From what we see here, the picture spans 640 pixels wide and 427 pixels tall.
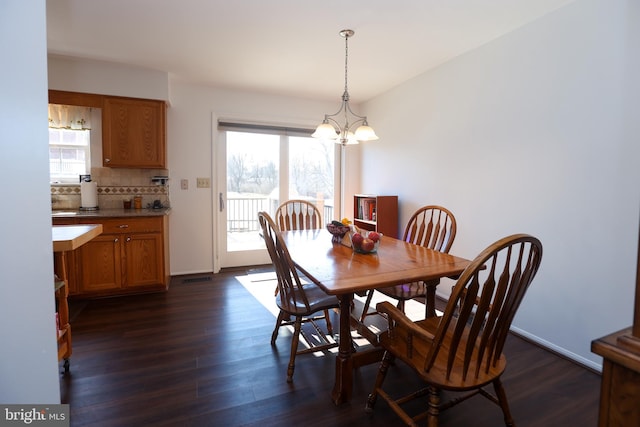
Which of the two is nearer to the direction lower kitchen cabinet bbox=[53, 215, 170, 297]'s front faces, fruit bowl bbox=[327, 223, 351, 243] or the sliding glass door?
the fruit bowl

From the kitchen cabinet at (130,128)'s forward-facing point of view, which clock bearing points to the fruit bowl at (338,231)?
The fruit bowl is roughly at 11 o'clock from the kitchen cabinet.

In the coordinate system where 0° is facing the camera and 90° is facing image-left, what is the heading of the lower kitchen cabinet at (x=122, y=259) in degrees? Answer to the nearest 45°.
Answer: approximately 0°

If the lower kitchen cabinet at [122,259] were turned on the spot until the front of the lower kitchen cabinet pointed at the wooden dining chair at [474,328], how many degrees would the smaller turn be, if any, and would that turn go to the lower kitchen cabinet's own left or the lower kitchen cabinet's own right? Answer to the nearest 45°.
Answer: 0° — it already faces it

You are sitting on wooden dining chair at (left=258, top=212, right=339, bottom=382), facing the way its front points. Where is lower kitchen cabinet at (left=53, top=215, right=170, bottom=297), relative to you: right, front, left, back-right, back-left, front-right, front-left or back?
back-left

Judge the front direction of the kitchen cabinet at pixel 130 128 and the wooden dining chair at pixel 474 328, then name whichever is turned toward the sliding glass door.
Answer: the wooden dining chair

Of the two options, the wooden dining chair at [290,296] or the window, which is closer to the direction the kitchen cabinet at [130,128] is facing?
the wooden dining chair

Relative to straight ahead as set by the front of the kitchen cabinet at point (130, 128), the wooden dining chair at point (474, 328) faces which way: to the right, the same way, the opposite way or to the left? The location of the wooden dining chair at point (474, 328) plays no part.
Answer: the opposite way

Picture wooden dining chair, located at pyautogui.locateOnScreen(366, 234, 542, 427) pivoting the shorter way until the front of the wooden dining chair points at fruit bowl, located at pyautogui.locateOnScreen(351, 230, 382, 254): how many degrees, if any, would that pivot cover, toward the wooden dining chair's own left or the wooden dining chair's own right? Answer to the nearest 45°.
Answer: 0° — it already faces it

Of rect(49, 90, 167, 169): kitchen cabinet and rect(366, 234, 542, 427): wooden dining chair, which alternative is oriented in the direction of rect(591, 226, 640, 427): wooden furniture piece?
the kitchen cabinet

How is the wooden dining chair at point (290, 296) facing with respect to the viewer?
to the viewer's right
